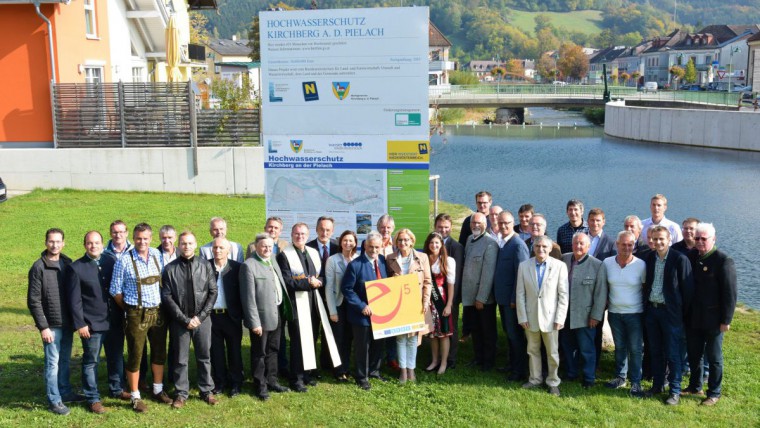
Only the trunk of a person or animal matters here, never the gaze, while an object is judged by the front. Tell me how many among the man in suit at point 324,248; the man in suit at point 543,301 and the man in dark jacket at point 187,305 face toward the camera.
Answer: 3

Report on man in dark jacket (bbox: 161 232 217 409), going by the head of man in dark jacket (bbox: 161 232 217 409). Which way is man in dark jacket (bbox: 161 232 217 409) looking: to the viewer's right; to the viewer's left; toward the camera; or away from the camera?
toward the camera

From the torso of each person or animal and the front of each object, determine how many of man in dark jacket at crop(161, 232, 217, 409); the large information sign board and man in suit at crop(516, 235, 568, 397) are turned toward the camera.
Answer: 3

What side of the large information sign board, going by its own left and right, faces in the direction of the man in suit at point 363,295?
front

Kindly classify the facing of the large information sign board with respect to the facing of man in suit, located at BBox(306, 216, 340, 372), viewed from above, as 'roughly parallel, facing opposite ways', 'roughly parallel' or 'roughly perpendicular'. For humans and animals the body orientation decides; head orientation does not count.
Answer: roughly parallel

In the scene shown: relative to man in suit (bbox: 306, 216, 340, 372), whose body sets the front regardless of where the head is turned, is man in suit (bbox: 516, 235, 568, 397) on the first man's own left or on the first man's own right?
on the first man's own left

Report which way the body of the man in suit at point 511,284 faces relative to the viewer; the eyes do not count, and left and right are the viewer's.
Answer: facing the viewer and to the left of the viewer

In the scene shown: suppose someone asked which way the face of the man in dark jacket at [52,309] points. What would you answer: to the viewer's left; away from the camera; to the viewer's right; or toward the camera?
toward the camera

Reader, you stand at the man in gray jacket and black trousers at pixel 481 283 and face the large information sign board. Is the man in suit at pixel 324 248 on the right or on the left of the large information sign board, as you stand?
left

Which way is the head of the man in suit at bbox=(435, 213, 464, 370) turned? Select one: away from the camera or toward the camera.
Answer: toward the camera

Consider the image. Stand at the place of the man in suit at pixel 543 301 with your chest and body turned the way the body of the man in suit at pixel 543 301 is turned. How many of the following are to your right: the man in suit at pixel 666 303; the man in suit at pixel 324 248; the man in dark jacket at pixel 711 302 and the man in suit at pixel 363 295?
2

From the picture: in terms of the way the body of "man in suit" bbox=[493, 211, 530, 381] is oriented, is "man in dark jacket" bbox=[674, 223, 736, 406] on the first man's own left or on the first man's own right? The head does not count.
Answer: on the first man's own left

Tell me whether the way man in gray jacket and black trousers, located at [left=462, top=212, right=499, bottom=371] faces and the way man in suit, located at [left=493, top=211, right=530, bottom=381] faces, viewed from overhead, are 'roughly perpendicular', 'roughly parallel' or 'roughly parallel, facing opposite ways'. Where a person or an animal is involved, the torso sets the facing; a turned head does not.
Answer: roughly parallel

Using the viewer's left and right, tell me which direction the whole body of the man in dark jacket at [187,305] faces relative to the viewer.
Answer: facing the viewer

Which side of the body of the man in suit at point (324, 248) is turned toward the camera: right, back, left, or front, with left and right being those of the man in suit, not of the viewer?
front
